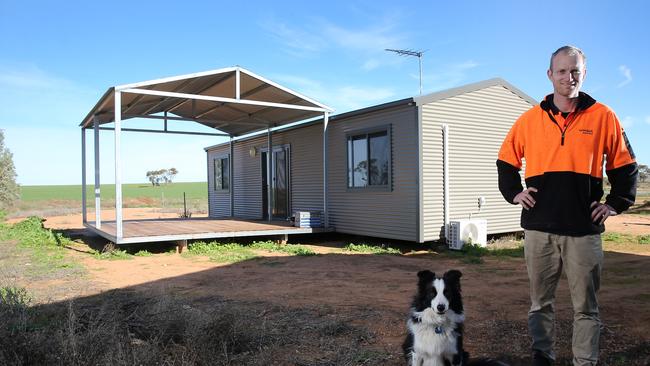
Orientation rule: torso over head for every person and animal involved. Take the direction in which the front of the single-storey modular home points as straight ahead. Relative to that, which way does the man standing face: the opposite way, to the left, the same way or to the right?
the same way

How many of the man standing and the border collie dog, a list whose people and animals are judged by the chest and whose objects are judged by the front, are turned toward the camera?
2

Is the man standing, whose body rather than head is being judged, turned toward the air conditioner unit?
no

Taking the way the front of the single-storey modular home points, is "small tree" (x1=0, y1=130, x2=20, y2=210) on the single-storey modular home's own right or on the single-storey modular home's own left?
on the single-storey modular home's own right

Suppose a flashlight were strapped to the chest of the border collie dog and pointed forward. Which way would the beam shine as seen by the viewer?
toward the camera

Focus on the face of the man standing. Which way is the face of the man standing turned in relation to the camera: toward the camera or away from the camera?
toward the camera

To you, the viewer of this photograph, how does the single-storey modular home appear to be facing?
facing the viewer and to the left of the viewer

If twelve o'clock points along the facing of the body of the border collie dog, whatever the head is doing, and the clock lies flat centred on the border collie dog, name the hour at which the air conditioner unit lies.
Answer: The air conditioner unit is roughly at 6 o'clock from the border collie dog.

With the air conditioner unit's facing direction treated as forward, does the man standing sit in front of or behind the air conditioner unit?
in front

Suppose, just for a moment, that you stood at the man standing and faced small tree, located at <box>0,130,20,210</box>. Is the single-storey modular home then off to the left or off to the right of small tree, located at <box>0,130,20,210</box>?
right

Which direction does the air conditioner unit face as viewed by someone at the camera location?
facing the viewer and to the right of the viewer

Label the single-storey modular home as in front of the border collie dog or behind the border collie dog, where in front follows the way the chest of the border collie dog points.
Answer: behind

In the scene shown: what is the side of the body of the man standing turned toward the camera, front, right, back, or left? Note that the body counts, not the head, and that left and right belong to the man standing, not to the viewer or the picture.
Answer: front

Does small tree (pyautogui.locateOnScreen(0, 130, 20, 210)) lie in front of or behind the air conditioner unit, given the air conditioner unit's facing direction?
behind

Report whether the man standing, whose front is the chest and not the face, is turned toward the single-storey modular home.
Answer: no

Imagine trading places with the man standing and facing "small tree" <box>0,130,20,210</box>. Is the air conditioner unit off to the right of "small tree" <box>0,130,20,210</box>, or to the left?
right

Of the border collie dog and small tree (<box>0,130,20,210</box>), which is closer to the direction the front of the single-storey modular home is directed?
the border collie dog
